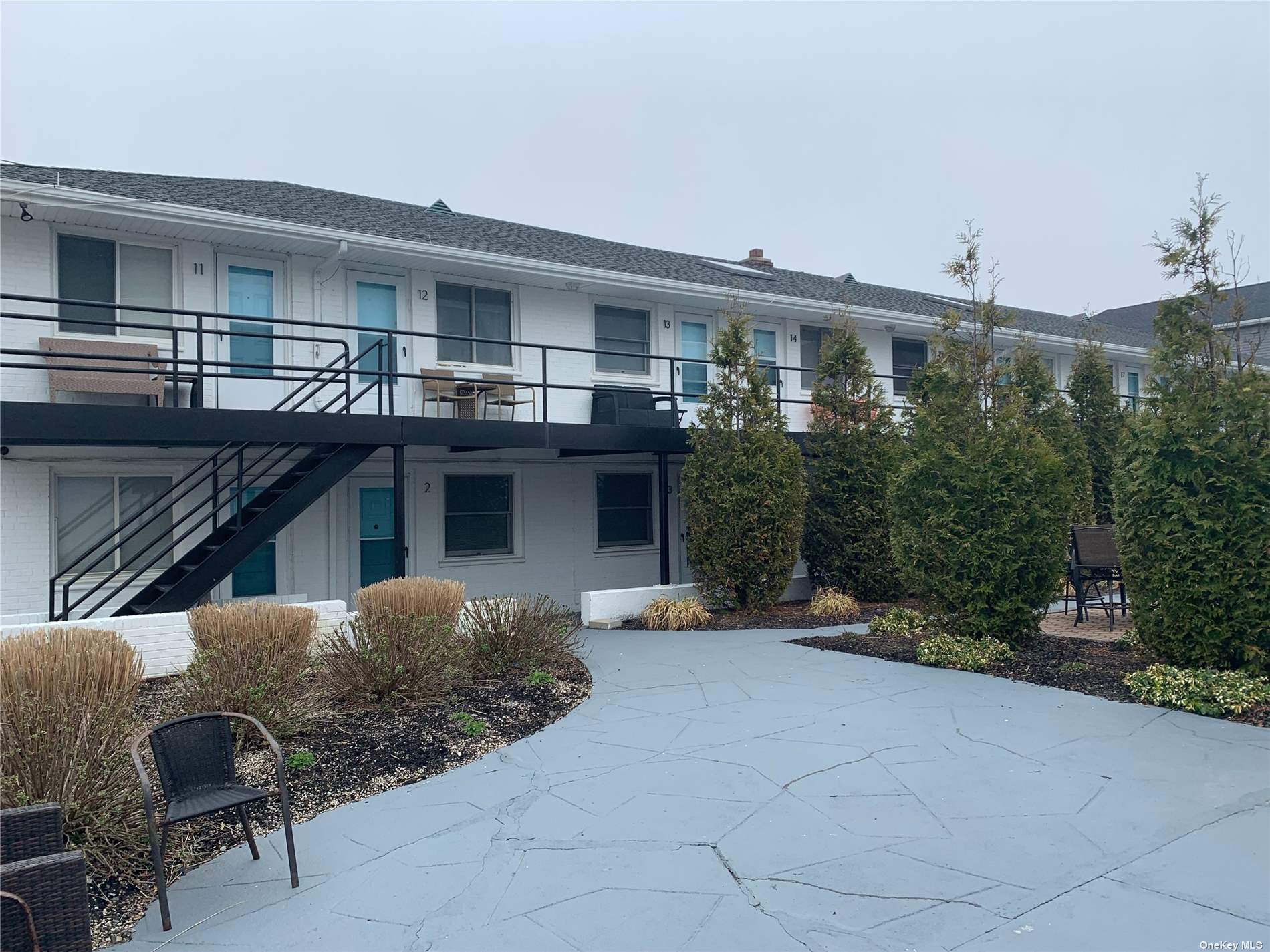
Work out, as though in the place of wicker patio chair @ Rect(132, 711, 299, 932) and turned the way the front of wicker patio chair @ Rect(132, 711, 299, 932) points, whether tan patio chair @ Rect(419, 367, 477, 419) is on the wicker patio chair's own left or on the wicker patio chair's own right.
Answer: on the wicker patio chair's own left

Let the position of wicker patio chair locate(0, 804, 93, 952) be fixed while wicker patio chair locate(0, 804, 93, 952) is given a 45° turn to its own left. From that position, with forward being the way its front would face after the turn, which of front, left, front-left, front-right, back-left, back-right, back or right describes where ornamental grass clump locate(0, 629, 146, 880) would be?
front-left

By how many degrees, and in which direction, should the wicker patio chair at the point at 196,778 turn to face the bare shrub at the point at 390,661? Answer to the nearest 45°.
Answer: approximately 90° to its left

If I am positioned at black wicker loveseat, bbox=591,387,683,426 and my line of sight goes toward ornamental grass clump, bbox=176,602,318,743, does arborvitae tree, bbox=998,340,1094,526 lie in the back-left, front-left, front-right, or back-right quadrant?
back-left

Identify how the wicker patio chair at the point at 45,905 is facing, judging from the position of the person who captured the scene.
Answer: facing to the right of the viewer

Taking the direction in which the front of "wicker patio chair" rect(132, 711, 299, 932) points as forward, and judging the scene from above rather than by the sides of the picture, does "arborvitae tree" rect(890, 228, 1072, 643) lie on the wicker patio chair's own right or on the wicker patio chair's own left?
on the wicker patio chair's own left

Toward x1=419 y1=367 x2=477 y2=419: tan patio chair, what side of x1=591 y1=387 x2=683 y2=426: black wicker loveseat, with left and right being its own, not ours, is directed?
right

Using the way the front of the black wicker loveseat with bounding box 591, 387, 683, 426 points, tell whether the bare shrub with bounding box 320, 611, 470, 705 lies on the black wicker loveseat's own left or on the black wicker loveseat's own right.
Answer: on the black wicker loveseat's own right
